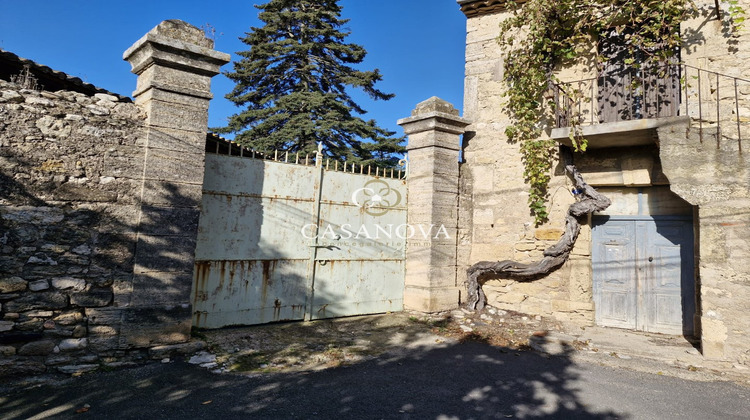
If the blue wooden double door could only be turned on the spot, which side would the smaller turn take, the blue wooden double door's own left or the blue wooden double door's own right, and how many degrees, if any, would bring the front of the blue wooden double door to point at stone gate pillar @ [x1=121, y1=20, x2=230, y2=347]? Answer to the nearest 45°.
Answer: approximately 45° to the blue wooden double door's own right

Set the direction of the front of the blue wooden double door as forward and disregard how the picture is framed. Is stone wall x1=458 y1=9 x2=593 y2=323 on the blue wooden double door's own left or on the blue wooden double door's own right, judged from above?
on the blue wooden double door's own right

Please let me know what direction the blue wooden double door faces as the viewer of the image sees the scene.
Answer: facing the viewer

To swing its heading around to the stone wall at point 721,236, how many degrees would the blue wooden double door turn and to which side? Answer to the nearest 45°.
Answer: approximately 45° to its left

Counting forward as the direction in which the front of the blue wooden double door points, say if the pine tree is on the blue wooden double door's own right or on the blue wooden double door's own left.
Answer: on the blue wooden double door's own right

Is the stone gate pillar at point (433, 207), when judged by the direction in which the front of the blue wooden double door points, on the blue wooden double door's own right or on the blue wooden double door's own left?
on the blue wooden double door's own right

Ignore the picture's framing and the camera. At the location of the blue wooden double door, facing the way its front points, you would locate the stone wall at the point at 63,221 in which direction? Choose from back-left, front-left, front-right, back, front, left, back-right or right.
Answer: front-right

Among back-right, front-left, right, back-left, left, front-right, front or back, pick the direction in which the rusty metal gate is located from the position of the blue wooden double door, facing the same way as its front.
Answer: front-right
